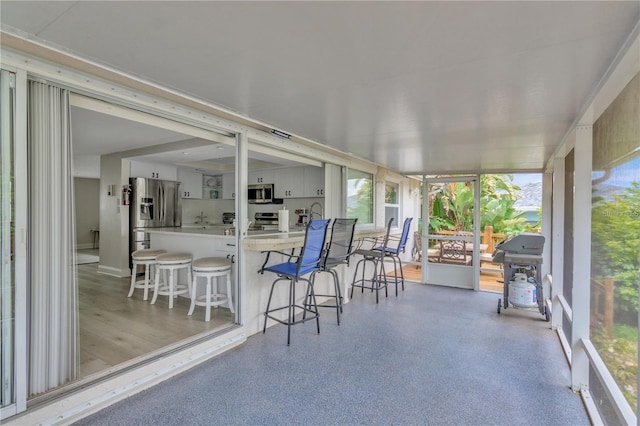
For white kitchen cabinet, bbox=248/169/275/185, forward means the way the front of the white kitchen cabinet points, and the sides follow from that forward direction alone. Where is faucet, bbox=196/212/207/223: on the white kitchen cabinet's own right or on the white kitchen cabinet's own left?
on the white kitchen cabinet's own right

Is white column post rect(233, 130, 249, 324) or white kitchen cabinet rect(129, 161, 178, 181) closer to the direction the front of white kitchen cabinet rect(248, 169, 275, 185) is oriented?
the white column post

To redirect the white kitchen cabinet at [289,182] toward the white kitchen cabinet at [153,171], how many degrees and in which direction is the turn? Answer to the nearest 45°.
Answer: approximately 90° to its right

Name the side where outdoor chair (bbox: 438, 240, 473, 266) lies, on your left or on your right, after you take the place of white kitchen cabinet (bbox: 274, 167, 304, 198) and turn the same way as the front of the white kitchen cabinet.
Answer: on your left

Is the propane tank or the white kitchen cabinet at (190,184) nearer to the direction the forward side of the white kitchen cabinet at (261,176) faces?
the propane tank

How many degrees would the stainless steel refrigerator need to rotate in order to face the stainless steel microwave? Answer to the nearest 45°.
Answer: approximately 45° to its left

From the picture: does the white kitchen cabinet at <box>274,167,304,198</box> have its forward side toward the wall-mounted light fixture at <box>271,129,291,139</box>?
yes

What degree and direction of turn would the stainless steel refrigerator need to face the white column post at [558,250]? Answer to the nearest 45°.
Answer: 0° — it already faces it

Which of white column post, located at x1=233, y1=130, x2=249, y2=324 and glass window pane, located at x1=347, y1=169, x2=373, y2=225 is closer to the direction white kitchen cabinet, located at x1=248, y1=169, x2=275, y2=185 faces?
the white column post

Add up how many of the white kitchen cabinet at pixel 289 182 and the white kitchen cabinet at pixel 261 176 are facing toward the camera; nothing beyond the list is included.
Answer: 2
